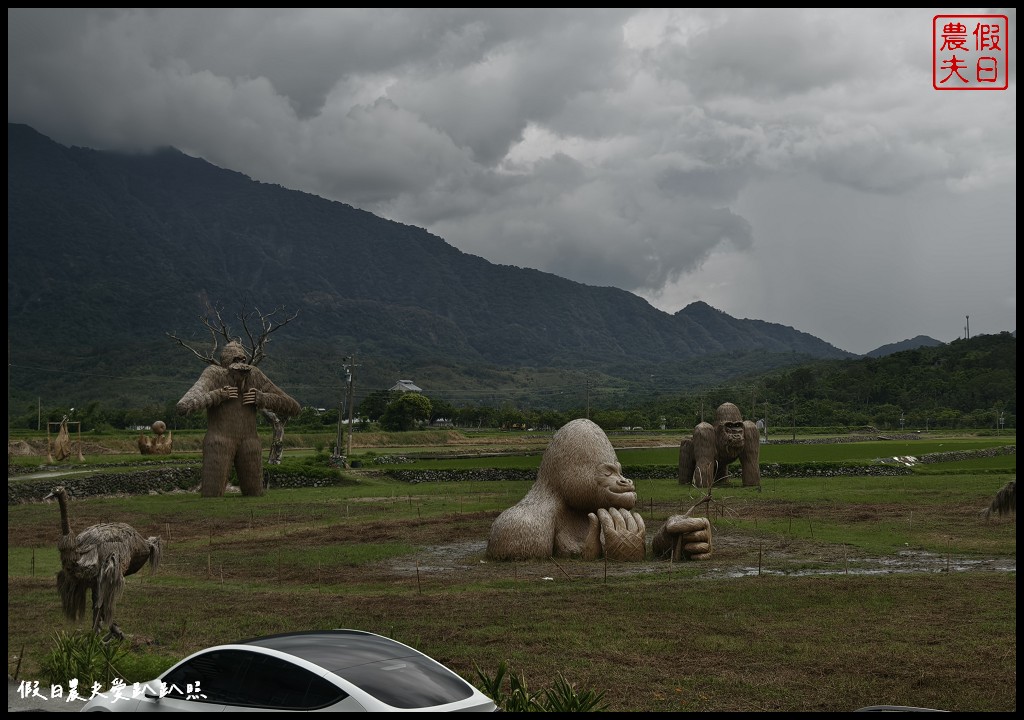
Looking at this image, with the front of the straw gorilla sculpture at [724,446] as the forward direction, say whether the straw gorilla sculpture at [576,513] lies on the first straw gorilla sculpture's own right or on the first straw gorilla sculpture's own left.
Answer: on the first straw gorilla sculpture's own right

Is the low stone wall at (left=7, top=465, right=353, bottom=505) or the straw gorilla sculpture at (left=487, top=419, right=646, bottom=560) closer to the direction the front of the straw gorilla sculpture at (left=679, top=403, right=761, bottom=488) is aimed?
the straw gorilla sculpture

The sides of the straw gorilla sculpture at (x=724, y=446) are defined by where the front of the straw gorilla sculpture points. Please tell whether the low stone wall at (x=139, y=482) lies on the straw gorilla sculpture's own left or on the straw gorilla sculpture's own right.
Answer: on the straw gorilla sculpture's own right

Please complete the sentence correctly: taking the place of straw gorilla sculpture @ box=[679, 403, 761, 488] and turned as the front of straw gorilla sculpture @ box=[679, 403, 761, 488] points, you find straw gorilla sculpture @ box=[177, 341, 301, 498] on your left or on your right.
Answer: on your right

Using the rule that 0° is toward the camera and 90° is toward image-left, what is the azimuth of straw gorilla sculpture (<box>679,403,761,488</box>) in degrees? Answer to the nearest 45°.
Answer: approximately 315°
